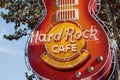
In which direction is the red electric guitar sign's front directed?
toward the camera
